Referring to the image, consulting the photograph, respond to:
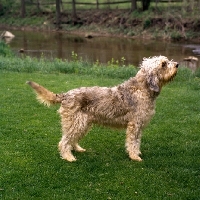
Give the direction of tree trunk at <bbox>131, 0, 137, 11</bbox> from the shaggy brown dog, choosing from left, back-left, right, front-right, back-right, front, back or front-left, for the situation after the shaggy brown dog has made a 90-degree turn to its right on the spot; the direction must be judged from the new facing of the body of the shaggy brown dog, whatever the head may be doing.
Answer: back

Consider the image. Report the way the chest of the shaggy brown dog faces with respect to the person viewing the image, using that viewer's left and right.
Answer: facing to the right of the viewer
